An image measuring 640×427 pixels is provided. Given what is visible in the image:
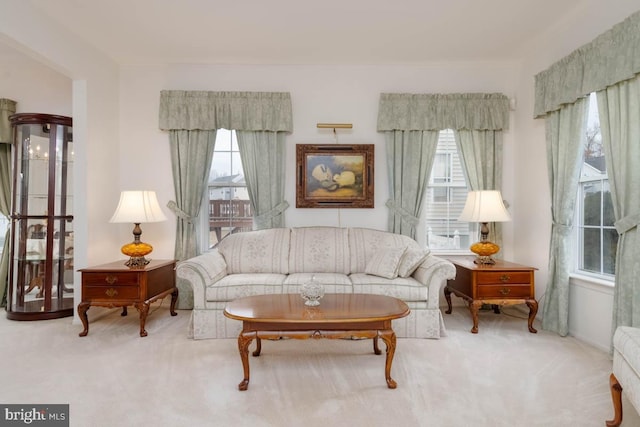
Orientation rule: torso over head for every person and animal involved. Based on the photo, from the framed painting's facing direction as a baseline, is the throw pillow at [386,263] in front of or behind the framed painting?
in front

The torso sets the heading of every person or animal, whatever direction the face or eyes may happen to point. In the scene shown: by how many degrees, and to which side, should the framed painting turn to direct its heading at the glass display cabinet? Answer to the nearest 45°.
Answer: approximately 90° to its right

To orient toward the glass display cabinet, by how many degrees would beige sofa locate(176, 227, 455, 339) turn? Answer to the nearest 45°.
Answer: approximately 90° to its right

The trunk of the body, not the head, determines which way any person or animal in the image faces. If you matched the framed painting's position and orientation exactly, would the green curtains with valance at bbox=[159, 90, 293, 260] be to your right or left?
on your right

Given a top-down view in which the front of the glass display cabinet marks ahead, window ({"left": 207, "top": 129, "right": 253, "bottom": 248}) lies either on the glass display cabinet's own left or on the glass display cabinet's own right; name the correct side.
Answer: on the glass display cabinet's own left

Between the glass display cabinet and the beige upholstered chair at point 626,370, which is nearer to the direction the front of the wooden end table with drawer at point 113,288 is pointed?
the beige upholstered chair

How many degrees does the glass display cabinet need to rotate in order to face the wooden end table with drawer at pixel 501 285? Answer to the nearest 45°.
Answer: approximately 45° to its left

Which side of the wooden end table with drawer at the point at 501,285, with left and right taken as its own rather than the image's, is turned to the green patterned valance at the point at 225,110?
right

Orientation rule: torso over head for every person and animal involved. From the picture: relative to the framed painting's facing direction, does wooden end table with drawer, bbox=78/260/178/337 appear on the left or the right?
on its right
